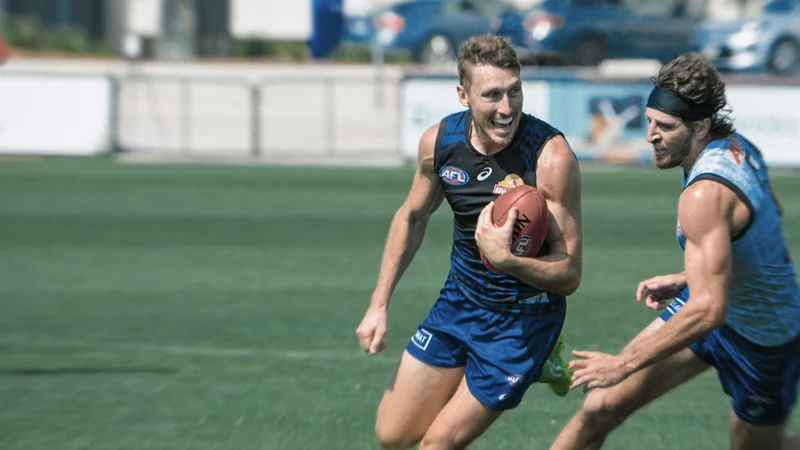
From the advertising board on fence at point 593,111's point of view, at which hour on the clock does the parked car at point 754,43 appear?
The parked car is roughly at 7 o'clock from the advertising board on fence.

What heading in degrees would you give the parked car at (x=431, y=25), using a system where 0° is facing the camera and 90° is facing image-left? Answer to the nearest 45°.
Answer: approximately 225°

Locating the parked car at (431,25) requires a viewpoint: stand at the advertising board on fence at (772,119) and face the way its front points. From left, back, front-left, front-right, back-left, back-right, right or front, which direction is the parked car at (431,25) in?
back-right

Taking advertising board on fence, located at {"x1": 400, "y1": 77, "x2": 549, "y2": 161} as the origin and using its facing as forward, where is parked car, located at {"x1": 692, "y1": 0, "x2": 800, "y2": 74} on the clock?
The parked car is roughly at 8 o'clock from the advertising board on fence.

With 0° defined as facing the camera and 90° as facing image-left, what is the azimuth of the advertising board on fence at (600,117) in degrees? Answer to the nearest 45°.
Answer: approximately 0°

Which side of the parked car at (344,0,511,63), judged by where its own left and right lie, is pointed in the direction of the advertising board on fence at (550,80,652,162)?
right

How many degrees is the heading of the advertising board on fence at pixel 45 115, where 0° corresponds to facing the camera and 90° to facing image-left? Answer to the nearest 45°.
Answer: approximately 0°

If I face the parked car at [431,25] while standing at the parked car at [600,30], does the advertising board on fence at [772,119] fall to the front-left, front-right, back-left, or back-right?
back-left

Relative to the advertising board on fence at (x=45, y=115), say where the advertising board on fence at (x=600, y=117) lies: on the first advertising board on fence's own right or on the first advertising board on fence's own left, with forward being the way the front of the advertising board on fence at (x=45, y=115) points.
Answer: on the first advertising board on fence's own left

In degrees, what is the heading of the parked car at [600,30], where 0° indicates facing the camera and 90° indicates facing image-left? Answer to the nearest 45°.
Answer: approximately 225°
